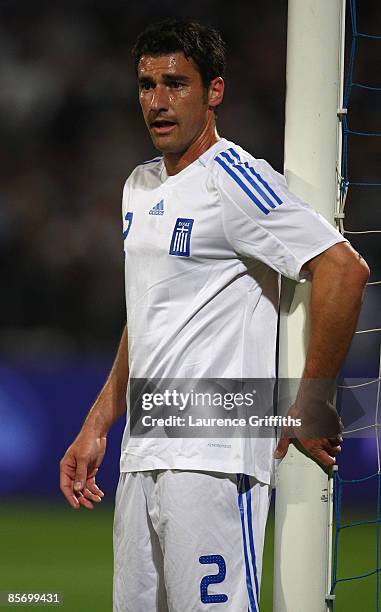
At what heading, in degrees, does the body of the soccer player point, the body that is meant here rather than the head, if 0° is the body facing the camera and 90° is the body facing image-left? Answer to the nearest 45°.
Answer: approximately 45°
